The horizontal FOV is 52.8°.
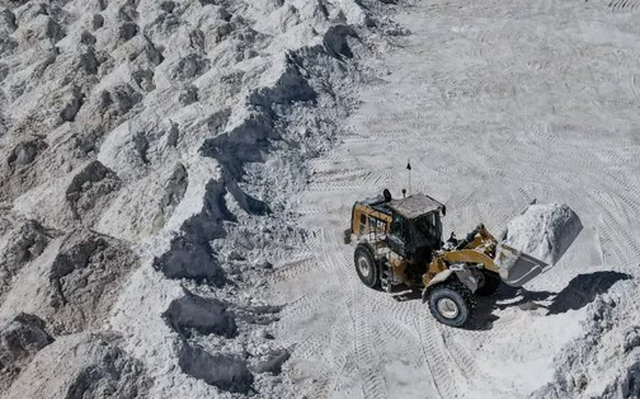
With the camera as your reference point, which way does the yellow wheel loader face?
facing the viewer and to the right of the viewer

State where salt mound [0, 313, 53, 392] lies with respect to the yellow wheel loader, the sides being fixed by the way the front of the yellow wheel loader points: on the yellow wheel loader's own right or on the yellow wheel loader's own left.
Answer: on the yellow wheel loader's own right
